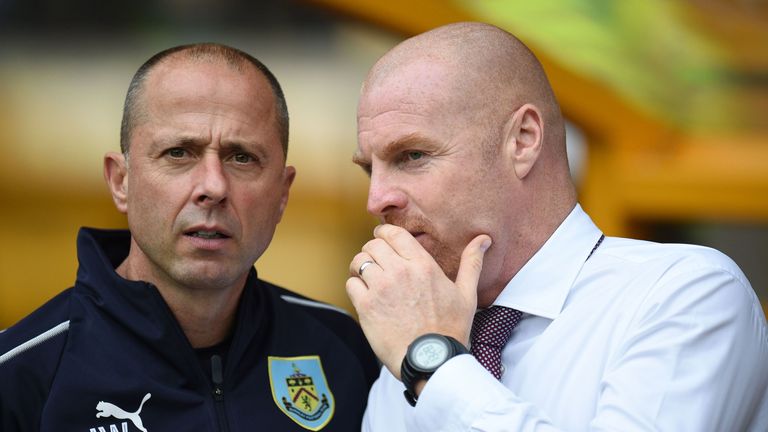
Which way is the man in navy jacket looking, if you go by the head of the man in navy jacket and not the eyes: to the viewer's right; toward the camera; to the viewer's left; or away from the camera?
toward the camera

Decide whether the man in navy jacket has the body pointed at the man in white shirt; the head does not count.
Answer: no

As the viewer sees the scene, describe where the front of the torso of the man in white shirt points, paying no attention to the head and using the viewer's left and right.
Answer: facing the viewer and to the left of the viewer

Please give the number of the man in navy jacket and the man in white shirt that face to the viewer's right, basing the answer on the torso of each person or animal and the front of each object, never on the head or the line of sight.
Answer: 0

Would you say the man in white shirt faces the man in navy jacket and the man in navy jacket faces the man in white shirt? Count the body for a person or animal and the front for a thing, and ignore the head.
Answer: no

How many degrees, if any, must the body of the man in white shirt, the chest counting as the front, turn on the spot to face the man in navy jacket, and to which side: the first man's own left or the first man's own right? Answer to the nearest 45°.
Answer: approximately 45° to the first man's own right

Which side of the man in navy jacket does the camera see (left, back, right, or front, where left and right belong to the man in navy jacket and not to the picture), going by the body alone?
front
